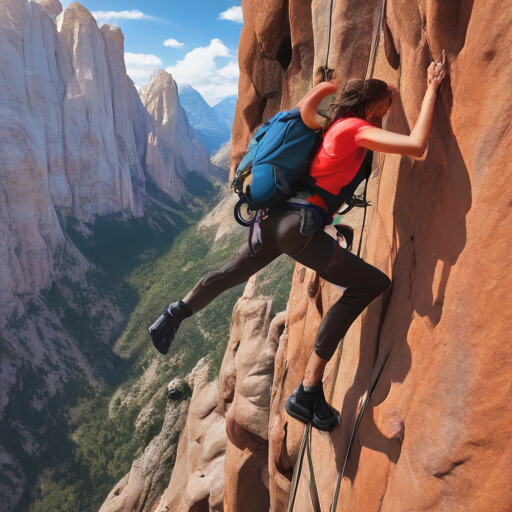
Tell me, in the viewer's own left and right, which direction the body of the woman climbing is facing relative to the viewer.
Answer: facing to the right of the viewer
